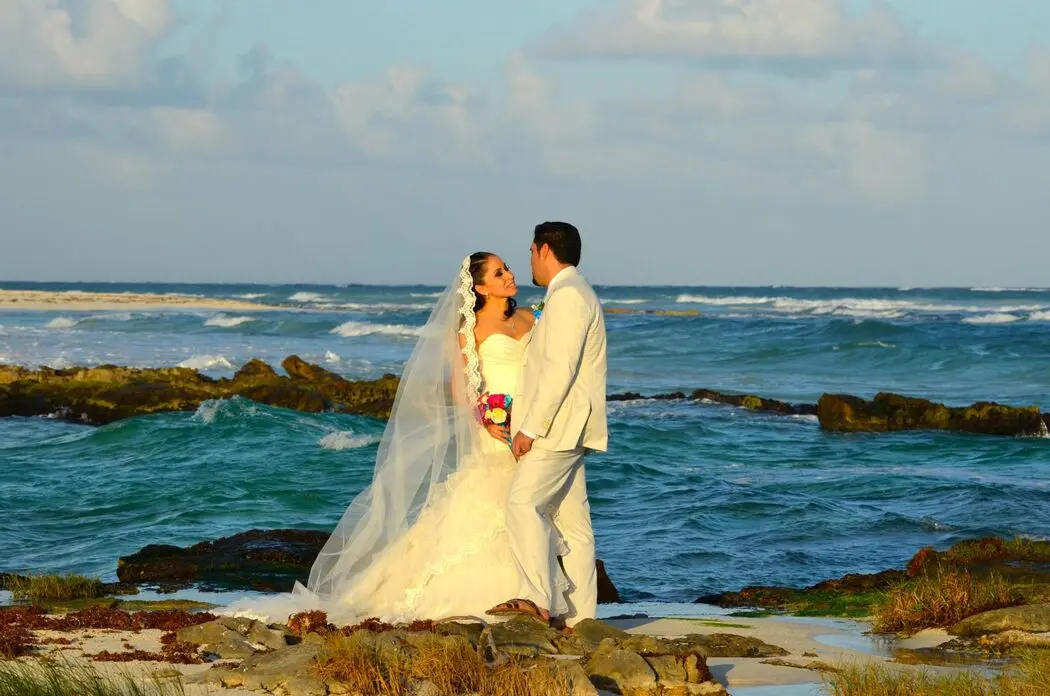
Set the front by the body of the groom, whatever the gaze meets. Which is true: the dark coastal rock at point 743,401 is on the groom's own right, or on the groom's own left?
on the groom's own right

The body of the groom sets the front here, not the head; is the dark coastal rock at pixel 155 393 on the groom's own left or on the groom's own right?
on the groom's own right

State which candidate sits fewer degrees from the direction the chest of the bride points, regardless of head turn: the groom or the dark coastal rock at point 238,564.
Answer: the groom

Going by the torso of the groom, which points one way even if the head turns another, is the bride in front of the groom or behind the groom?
in front

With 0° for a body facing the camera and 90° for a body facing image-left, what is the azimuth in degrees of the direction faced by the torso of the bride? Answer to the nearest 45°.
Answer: approximately 315°

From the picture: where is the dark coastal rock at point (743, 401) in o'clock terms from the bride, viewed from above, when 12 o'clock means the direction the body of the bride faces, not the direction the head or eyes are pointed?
The dark coastal rock is roughly at 8 o'clock from the bride.

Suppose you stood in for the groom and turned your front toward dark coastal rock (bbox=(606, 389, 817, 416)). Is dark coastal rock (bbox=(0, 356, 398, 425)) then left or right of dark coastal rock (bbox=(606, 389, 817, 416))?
left

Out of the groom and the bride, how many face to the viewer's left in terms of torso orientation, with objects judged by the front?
1

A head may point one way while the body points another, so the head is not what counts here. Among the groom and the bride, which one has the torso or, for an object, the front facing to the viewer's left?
the groom

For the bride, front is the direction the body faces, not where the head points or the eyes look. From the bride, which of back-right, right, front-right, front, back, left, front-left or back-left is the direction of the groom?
front

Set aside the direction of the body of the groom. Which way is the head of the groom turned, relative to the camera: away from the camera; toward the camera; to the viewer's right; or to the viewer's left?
to the viewer's left

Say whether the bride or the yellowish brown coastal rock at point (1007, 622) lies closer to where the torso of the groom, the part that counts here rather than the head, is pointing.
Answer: the bride

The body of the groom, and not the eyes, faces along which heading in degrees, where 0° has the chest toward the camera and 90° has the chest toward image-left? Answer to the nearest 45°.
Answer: approximately 90°
